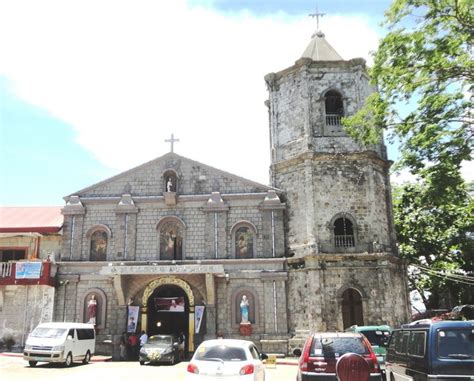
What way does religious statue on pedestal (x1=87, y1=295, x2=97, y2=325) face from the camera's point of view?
toward the camera

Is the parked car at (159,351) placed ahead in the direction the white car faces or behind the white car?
ahead

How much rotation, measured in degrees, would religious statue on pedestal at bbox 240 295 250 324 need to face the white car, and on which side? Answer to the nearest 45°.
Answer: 0° — it already faces it

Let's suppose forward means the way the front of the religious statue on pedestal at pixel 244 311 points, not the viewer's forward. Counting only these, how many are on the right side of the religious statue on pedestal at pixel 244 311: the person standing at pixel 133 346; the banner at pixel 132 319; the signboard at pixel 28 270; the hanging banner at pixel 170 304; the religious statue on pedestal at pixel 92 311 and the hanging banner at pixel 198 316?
6

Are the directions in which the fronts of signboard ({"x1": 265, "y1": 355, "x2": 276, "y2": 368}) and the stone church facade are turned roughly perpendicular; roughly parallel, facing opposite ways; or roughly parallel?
roughly parallel

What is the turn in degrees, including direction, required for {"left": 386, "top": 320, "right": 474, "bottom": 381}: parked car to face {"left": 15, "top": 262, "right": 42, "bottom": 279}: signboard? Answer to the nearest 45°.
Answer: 0° — it already faces it

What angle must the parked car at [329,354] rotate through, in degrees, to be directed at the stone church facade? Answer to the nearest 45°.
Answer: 0° — it already faces it

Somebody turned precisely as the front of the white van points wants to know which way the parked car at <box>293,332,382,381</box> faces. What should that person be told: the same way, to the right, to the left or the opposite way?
the opposite way

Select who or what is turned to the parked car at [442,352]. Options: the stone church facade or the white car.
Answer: the stone church facade

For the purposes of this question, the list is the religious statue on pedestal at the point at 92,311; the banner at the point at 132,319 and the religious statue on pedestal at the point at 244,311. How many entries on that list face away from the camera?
0

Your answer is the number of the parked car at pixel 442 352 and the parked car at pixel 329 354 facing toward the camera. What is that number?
0

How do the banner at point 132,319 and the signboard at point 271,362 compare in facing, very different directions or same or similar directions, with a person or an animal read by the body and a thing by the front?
same or similar directions

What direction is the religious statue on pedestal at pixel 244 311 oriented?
toward the camera

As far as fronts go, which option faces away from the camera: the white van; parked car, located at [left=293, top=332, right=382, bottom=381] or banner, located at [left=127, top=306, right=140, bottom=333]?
the parked car

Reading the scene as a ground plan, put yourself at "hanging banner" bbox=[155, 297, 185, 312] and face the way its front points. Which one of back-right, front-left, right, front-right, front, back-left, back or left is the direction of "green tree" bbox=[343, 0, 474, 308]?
front-left

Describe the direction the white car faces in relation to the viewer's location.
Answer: facing away from the viewer
